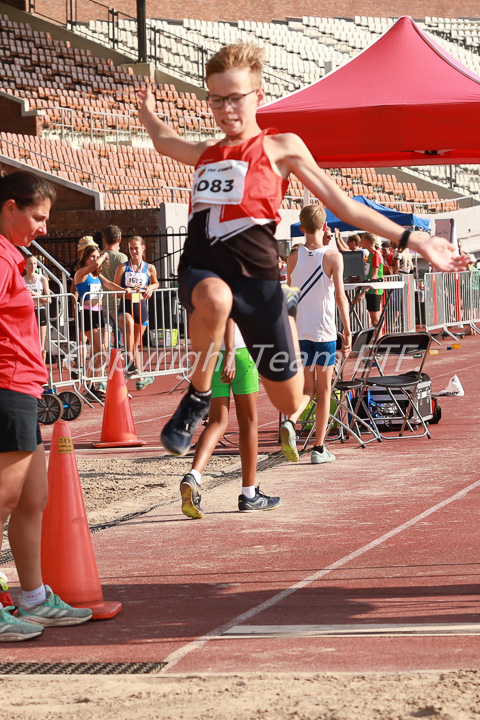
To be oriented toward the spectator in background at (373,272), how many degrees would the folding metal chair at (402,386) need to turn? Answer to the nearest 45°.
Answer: approximately 135° to its right

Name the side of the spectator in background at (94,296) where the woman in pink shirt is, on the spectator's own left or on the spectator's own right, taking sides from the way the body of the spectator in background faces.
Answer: on the spectator's own right

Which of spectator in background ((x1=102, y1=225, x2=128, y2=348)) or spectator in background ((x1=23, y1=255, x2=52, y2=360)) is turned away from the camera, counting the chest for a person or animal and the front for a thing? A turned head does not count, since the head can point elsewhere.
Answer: spectator in background ((x1=102, y1=225, x2=128, y2=348))

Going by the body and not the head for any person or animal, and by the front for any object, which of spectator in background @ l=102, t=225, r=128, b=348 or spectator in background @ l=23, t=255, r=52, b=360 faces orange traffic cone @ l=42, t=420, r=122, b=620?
spectator in background @ l=23, t=255, r=52, b=360

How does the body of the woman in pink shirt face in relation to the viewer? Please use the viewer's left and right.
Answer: facing to the right of the viewer

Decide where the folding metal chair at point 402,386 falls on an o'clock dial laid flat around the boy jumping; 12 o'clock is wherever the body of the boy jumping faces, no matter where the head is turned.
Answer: The folding metal chair is roughly at 5 o'clock from the boy jumping.

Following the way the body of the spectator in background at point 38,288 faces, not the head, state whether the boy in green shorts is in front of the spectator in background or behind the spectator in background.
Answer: in front

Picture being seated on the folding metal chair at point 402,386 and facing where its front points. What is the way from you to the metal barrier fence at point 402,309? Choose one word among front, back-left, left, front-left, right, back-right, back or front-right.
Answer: back-right

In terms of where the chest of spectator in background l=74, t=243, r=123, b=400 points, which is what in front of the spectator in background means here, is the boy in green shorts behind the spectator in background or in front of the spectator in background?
in front

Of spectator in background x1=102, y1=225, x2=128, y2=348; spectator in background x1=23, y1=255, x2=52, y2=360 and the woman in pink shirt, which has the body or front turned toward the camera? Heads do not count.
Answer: spectator in background x1=23, y1=255, x2=52, y2=360

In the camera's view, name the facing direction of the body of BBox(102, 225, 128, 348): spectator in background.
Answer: away from the camera

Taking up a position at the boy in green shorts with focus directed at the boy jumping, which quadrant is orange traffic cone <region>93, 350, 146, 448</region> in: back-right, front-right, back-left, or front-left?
back-right

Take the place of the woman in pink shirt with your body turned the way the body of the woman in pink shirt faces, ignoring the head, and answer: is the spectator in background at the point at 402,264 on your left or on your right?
on your left

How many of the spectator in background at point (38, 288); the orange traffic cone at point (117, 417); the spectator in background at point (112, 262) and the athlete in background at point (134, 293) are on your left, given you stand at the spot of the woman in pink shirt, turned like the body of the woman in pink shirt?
4

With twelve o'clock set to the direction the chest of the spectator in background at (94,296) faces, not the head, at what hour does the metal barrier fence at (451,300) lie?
The metal barrier fence is roughly at 9 o'clock from the spectator in background.

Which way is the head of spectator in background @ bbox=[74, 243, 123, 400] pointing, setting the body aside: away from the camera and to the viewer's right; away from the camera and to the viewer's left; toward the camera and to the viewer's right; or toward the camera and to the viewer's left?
toward the camera and to the viewer's right

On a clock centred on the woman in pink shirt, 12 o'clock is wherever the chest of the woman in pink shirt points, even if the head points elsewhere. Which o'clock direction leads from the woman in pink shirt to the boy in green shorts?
The boy in green shorts is roughly at 10 o'clock from the woman in pink shirt.
